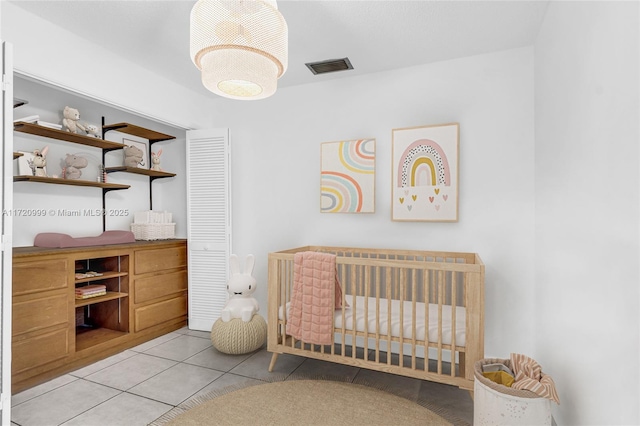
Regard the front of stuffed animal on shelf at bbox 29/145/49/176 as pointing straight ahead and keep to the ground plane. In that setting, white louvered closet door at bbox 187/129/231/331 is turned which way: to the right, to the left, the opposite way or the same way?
to the right

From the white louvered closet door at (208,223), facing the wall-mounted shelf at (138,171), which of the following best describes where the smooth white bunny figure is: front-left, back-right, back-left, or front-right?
back-left

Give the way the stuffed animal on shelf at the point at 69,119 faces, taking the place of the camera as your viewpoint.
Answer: facing the viewer and to the right of the viewer

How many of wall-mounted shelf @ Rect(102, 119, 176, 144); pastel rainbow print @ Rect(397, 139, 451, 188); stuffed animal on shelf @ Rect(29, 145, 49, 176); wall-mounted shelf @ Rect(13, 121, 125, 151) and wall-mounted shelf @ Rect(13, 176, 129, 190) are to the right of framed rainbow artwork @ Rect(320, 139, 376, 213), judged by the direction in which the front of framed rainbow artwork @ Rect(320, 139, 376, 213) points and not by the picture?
4

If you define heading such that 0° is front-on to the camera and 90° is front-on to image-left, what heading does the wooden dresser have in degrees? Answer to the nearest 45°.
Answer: approximately 315°

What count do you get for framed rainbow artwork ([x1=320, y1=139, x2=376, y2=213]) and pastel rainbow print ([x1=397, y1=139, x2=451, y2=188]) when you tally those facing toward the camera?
2

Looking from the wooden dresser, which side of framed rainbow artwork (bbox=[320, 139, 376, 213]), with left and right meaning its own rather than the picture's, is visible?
right

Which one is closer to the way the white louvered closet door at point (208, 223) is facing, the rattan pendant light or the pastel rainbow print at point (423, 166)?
the rattan pendant light

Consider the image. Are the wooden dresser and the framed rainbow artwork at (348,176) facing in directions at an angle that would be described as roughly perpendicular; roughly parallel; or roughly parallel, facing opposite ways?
roughly perpendicular

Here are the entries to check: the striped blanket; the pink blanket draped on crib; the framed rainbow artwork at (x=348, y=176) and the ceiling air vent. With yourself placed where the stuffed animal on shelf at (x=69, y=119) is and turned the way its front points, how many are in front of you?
4
